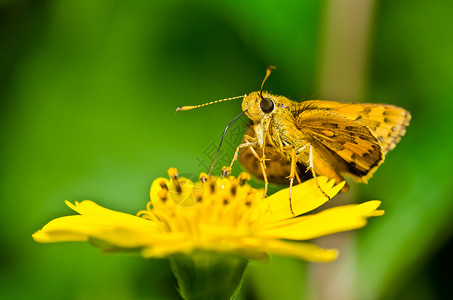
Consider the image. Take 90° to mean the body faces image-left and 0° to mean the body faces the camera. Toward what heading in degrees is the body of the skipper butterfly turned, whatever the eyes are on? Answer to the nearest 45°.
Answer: approximately 45°
